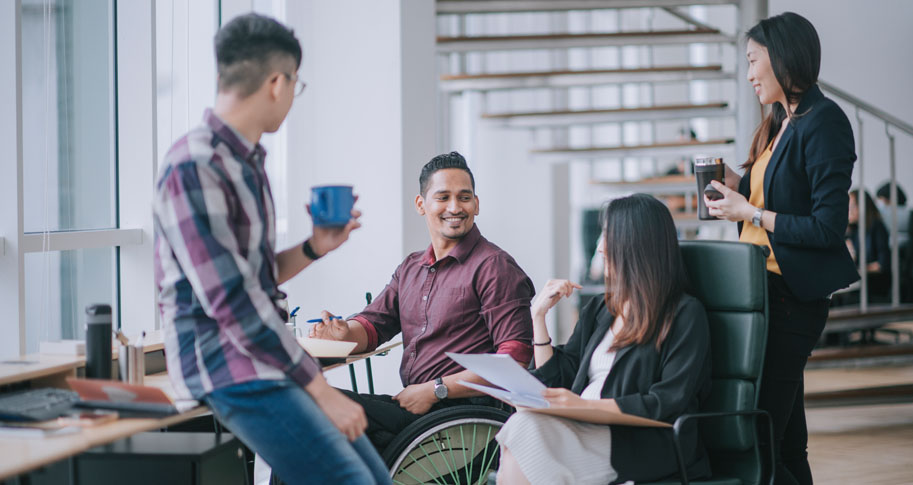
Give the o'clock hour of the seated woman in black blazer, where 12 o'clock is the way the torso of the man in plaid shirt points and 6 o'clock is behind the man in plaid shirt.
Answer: The seated woman in black blazer is roughly at 11 o'clock from the man in plaid shirt.

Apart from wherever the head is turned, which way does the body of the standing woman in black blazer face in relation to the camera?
to the viewer's left

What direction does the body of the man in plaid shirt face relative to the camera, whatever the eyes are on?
to the viewer's right

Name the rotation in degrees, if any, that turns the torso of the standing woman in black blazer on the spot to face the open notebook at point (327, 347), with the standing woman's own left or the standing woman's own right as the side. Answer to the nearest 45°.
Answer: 0° — they already face it

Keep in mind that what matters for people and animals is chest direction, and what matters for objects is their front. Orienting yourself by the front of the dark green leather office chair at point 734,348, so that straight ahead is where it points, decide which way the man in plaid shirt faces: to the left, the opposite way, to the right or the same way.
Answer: the opposite way

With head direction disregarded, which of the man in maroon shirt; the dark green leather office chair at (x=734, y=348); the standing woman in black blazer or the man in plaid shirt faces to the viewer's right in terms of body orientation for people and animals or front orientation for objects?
the man in plaid shirt

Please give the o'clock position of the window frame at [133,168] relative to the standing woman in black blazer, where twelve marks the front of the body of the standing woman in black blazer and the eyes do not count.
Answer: The window frame is roughly at 12 o'clock from the standing woman in black blazer.

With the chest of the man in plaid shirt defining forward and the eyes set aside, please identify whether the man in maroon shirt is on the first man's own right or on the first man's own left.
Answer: on the first man's own left

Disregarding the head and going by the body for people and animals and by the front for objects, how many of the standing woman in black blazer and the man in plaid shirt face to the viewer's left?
1
